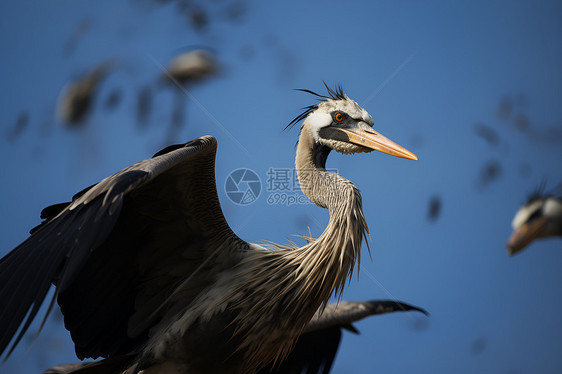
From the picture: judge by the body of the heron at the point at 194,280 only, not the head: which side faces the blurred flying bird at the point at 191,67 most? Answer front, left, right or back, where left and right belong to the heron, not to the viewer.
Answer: left

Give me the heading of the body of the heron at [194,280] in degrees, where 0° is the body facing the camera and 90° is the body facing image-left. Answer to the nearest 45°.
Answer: approximately 270°
